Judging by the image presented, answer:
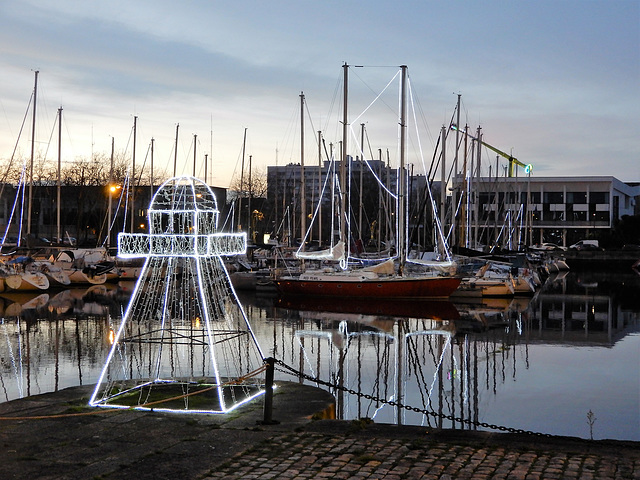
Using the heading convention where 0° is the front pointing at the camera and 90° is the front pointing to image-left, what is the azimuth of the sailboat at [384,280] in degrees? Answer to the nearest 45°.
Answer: approximately 270°
